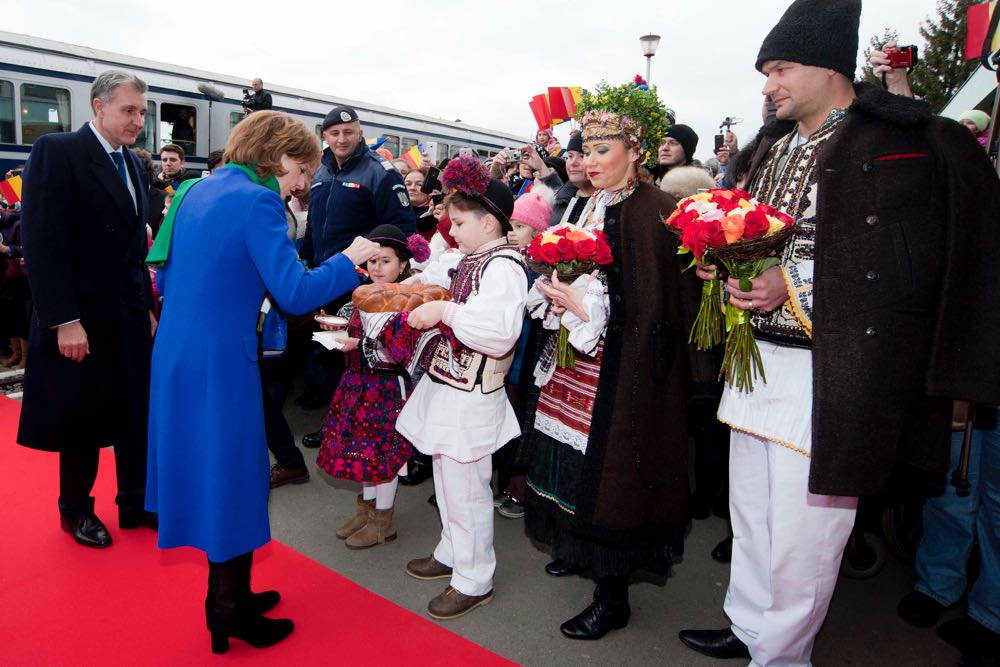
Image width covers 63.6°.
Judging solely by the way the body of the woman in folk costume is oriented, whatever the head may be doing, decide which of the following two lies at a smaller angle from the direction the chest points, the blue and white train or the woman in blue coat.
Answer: the woman in blue coat

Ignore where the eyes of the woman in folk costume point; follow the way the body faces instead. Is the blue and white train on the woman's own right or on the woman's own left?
on the woman's own right

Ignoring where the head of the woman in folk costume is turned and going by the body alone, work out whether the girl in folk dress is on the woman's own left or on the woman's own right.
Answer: on the woman's own right

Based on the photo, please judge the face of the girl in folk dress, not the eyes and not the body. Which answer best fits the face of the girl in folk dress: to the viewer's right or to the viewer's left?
to the viewer's left

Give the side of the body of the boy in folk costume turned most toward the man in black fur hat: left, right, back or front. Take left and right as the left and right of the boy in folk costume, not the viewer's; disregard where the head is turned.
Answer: left

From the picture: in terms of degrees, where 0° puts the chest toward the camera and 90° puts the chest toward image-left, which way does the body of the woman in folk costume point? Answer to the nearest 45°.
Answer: approximately 45°

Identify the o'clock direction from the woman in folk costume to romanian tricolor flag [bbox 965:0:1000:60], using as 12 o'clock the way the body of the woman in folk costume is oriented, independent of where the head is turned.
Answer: The romanian tricolor flag is roughly at 6 o'clock from the woman in folk costume.

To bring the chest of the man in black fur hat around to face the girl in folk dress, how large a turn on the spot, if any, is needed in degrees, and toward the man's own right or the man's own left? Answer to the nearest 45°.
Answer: approximately 45° to the man's own right

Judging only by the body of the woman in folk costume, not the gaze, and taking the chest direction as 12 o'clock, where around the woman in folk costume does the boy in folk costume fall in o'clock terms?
The boy in folk costume is roughly at 2 o'clock from the woman in folk costume.

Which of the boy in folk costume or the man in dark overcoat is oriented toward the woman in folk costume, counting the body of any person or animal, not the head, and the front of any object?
the man in dark overcoat

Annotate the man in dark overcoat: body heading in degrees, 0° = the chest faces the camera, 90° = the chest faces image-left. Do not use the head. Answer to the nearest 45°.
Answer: approximately 315°

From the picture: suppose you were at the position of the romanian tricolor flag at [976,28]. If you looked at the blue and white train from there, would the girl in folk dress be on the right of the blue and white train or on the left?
left
